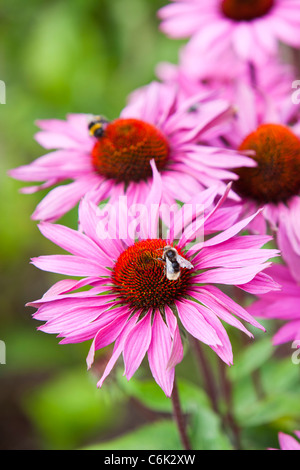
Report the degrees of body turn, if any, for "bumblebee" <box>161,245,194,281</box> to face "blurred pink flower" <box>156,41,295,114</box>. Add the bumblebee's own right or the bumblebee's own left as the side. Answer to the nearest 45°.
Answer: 0° — it already faces it

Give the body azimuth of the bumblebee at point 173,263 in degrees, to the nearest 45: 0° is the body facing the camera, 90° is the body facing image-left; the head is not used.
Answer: approximately 180°
